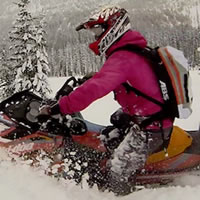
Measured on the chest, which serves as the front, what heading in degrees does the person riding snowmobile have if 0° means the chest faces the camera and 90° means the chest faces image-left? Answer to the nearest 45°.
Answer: approximately 90°

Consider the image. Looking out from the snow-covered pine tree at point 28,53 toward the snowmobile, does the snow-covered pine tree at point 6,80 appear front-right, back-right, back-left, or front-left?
back-right

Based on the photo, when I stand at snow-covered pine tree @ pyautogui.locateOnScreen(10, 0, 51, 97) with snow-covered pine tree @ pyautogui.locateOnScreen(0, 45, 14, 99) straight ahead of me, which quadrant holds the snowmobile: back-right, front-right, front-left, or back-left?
back-left
